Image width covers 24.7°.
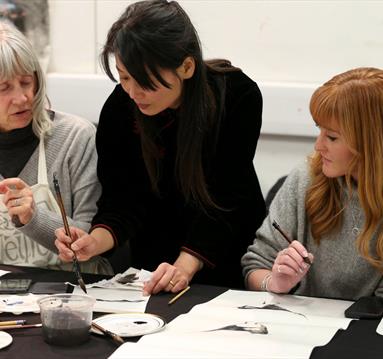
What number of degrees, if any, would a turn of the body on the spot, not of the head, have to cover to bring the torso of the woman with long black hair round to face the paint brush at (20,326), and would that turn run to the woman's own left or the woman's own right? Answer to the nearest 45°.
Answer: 0° — they already face it

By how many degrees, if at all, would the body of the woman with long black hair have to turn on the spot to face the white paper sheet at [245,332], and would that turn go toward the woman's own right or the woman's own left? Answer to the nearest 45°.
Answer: approximately 45° to the woman's own left

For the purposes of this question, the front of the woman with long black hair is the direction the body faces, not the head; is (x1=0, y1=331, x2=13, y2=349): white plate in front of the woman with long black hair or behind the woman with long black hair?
in front

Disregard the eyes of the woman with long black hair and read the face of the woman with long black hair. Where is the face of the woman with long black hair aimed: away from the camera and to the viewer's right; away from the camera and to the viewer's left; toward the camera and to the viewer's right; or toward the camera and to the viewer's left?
toward the camera and to the viewer's left

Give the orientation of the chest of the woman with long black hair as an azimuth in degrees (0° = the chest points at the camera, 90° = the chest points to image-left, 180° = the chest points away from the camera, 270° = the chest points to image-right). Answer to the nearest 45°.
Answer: approximately 45°

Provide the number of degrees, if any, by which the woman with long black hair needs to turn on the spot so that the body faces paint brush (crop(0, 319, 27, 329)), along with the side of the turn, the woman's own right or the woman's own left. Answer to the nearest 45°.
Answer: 0° — they already face it
